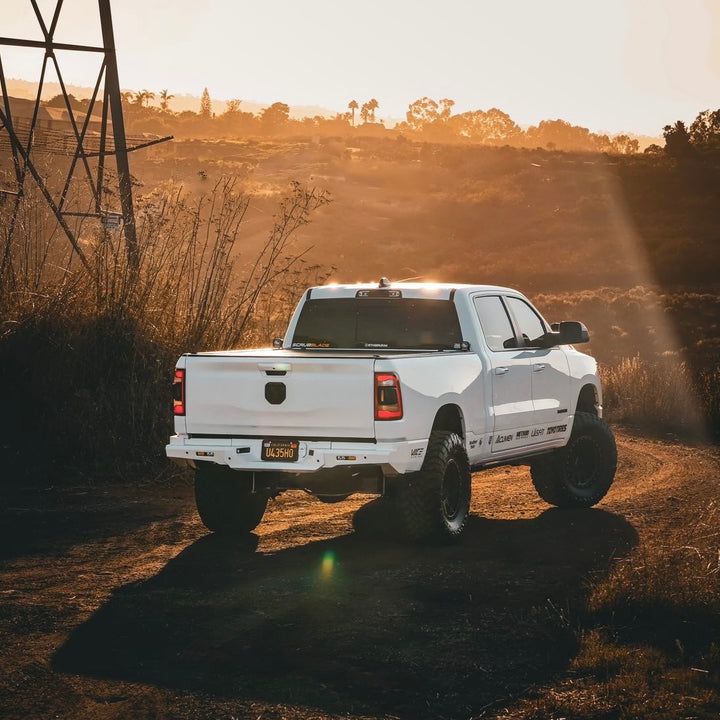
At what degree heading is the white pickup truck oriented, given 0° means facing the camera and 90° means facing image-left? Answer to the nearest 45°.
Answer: approximately 225°

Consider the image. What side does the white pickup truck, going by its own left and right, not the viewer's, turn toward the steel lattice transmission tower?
left
